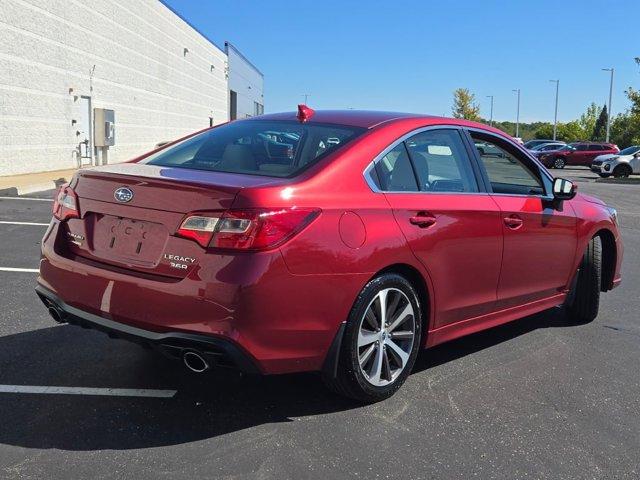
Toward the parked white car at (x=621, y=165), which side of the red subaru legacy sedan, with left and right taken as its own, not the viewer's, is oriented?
front

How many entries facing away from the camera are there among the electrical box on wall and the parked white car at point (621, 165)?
0

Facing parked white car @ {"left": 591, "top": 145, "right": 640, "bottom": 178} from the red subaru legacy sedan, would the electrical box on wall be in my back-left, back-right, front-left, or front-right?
front-left

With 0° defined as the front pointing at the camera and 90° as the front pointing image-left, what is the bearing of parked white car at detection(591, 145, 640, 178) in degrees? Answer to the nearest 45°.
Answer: approximately 45°

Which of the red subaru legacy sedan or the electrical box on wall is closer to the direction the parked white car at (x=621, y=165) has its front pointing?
the electrical box on wall

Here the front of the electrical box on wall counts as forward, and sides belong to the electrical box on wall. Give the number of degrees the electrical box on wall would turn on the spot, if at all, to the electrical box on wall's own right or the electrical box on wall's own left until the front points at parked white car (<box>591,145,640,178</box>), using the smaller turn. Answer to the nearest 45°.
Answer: approximately 45° to the electrical box on wall's own left

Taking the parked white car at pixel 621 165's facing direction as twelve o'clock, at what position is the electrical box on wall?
The electrical box on wall is roughly at 12 o'clock from the parked white car.

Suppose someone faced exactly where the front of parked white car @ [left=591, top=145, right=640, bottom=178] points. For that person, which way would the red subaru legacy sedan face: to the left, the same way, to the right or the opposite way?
the opposite way

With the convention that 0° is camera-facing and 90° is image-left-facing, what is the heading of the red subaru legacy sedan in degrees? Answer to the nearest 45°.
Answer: approximately 225°

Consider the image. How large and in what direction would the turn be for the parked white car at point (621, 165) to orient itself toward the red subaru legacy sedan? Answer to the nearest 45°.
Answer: approximately 45° to its left

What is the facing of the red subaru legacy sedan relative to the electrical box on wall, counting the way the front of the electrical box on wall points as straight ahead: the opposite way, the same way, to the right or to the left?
to the left

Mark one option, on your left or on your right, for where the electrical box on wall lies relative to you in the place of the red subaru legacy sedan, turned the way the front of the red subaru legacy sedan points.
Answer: on your left

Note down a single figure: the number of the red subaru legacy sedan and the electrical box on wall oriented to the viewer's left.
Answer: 0
